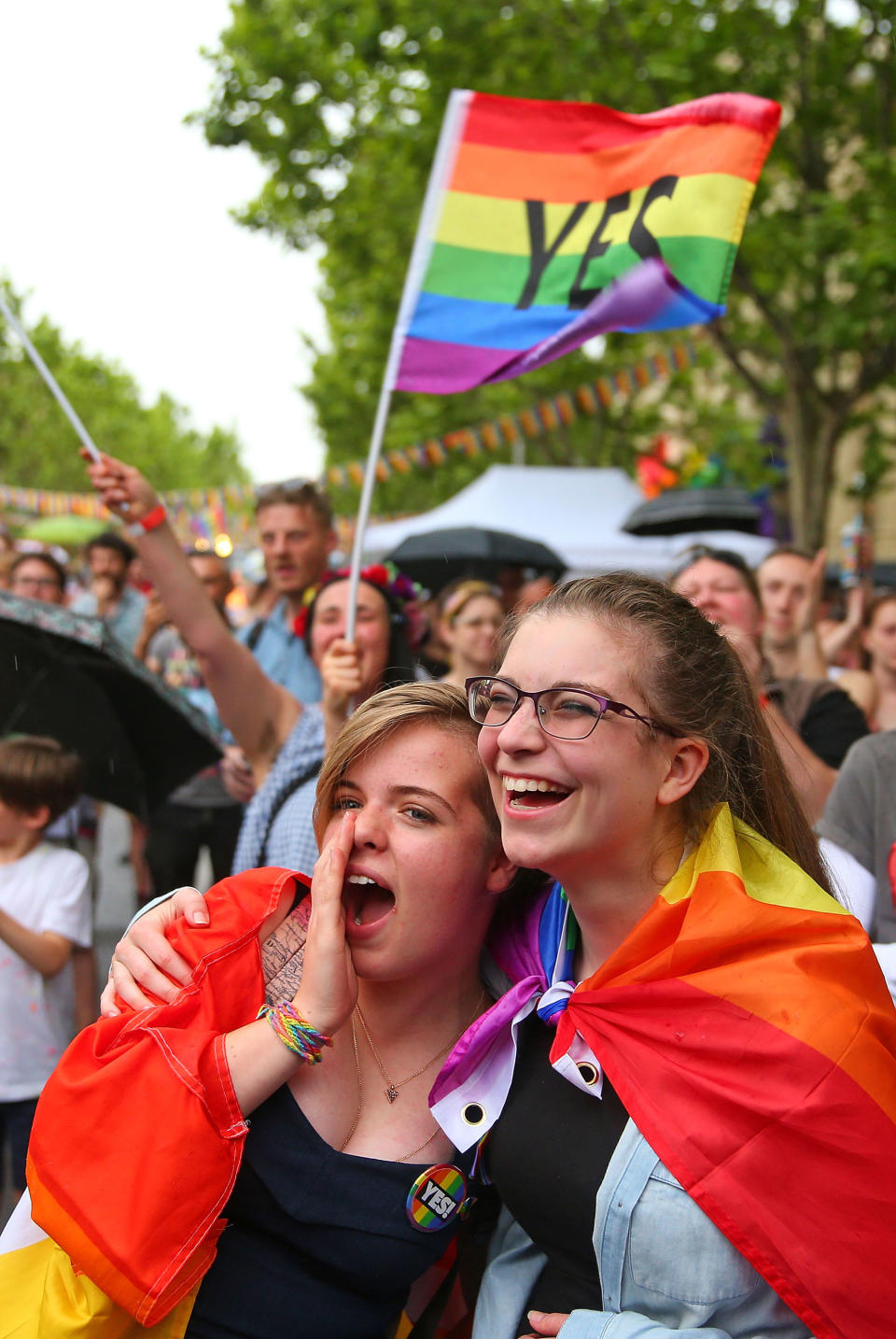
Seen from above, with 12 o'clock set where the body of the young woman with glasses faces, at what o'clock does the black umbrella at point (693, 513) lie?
The black umbrella is roughly at 5 o'clock from the young woman with glasses.

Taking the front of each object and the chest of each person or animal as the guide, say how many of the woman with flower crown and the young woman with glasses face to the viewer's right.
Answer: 0

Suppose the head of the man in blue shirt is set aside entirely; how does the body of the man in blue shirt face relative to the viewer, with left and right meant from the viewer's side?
facing the viewer and to the left of the viewer

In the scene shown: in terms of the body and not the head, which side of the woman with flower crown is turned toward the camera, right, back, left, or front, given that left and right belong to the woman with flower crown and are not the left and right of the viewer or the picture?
front

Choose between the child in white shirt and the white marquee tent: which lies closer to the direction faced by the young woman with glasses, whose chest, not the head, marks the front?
the child in white shirt

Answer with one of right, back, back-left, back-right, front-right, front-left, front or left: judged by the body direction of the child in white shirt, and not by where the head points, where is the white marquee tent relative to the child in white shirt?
back

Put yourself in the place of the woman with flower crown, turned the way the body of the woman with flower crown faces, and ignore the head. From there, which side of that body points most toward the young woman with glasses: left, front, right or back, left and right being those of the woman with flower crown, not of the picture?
front

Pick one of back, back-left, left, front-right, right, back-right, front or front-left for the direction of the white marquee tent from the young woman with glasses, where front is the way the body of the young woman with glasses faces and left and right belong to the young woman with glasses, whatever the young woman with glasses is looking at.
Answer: back-right

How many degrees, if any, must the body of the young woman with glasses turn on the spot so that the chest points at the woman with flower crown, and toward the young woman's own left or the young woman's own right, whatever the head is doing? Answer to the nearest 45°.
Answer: approximately 90° to the young woman's own right

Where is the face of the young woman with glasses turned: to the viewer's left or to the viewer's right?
to the viewer's left
